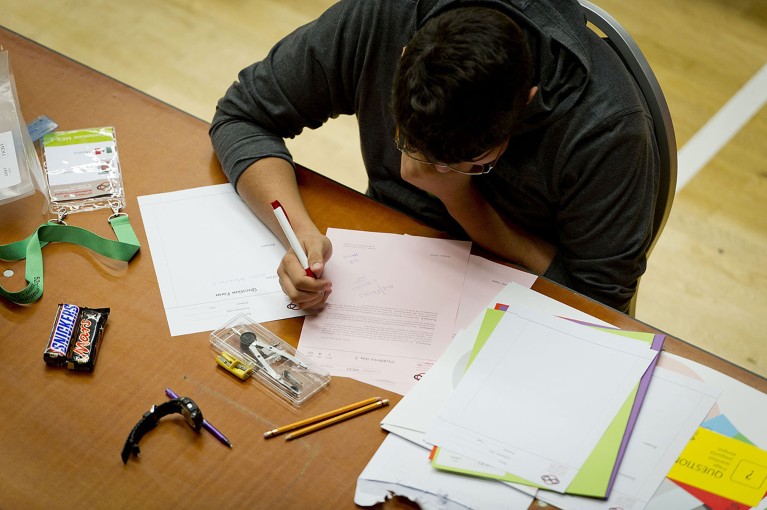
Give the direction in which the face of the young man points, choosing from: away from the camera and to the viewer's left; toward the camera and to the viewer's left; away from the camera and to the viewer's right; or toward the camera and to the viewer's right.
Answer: toward the camera and to the viewer's left

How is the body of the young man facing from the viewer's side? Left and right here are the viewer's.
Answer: facing the viewer and to the left of the viewer

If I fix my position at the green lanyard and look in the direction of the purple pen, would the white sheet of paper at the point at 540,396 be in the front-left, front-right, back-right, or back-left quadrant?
front-left
